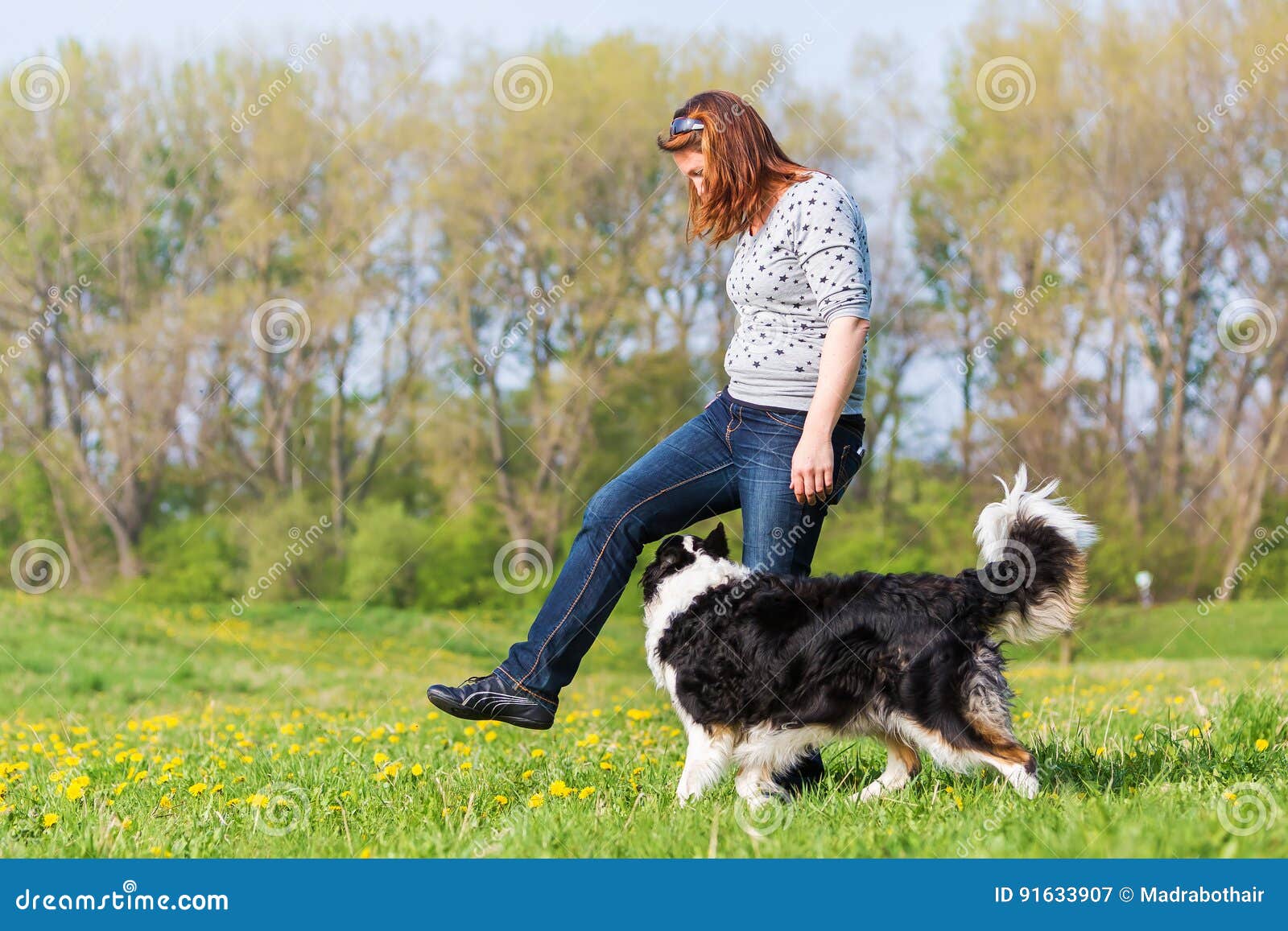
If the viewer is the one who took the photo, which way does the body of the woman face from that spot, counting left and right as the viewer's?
facing to the left of the viewer

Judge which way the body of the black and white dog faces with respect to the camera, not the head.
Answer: to the viewer's left

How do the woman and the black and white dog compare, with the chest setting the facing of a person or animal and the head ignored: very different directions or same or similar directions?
same or similar directions

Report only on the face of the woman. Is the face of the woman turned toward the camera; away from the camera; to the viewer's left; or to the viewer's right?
to the viewer's left

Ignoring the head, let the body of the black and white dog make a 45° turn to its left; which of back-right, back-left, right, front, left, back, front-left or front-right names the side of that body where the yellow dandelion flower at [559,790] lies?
front-right
